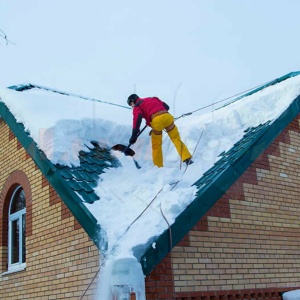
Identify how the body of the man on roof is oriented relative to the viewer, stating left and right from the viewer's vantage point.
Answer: facing away from the viewer and to the left of the viewer
